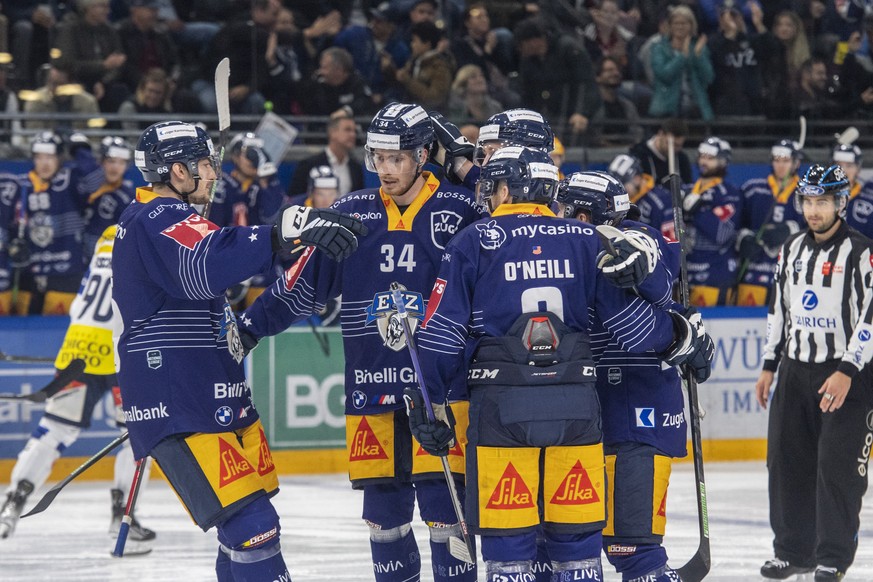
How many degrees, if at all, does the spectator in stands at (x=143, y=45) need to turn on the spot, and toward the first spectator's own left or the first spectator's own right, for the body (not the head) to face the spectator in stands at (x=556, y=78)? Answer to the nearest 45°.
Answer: approximately 90° to the first spectator's own left

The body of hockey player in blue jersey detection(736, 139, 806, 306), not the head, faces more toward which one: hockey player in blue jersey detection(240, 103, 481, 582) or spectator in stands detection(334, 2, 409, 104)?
the hockey player in blue jersey

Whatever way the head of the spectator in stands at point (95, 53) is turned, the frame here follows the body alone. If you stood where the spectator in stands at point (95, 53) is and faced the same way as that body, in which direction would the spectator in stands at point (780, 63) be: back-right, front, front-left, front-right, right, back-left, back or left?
front-left

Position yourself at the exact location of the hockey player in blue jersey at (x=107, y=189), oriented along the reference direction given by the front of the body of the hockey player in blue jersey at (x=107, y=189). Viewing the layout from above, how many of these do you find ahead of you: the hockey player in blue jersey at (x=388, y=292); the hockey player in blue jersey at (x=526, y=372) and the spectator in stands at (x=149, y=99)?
2

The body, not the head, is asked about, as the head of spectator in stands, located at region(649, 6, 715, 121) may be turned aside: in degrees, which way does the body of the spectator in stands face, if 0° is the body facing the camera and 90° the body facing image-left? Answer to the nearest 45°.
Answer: approximately 0°

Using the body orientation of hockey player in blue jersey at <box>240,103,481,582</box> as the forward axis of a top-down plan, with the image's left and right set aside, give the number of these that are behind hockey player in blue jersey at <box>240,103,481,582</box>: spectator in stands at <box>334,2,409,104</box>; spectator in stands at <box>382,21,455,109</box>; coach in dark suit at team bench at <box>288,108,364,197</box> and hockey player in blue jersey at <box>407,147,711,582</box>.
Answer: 3

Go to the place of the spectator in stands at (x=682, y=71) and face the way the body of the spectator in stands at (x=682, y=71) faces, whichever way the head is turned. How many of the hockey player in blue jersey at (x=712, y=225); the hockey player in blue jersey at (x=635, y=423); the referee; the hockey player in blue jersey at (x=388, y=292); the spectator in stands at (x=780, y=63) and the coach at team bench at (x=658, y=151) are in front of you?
5

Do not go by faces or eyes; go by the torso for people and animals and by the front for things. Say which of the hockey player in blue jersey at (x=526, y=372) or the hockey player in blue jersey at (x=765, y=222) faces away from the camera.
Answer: the hockey player in blue jersey at (x=526, y=372)

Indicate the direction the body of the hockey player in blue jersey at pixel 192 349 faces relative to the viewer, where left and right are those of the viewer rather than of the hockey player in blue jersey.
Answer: facing to the right of the viewer

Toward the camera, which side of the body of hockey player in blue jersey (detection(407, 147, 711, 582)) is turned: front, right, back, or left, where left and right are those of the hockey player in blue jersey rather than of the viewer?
back
